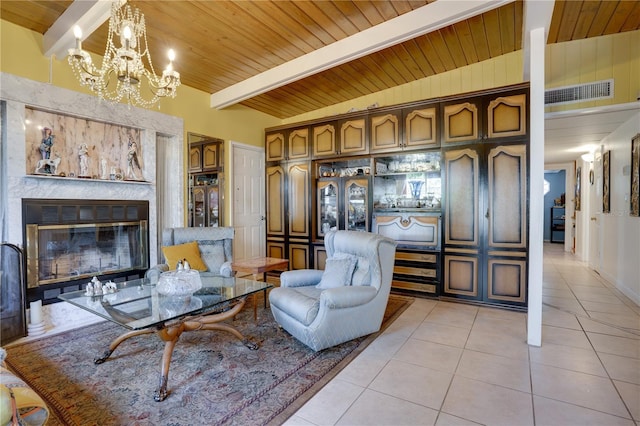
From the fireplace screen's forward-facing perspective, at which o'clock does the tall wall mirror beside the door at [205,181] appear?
The tall wall mirror beside the door is roughly at 10 o'clock from the fireplace screen.

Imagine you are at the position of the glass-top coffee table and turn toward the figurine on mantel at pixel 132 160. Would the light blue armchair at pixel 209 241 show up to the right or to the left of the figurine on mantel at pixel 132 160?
right

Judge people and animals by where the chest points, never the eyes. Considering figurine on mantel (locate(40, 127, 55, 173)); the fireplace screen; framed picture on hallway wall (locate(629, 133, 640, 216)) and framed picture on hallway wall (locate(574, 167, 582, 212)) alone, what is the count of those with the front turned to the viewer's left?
2

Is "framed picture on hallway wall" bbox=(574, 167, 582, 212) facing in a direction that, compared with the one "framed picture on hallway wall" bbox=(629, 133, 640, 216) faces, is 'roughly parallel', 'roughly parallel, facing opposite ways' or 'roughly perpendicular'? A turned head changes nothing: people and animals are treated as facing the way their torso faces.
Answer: roughly parallel

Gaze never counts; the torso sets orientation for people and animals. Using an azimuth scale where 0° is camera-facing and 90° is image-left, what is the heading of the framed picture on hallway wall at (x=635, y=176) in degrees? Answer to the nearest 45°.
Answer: approximately 90°

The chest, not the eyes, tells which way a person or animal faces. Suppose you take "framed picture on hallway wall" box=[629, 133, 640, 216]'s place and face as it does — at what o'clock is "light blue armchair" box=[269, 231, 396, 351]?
The light blue armchair is roughly at 10 o'clock from the framed picture on hallway wall.

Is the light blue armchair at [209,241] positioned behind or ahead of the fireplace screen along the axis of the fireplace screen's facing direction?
ahead

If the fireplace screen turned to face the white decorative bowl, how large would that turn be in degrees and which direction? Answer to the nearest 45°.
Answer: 0° — it already faces it

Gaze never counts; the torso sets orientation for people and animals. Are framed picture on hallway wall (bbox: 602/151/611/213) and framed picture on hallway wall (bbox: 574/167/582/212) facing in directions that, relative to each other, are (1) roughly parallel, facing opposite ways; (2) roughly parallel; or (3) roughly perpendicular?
roughly parallel

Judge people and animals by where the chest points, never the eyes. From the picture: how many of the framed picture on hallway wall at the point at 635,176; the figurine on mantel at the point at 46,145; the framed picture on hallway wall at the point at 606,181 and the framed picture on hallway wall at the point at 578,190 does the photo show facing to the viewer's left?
3

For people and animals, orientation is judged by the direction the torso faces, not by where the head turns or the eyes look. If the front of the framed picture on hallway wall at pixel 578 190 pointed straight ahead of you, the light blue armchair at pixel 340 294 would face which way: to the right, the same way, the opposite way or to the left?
to the left

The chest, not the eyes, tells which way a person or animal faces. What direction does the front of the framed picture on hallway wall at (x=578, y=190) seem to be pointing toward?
to the viewer's left

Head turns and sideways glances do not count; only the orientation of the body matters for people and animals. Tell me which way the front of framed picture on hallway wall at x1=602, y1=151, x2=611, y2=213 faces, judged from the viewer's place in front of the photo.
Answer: facing to the left of the viewer

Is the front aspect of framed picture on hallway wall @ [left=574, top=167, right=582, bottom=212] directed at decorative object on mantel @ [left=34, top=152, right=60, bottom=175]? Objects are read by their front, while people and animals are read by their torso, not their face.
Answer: no

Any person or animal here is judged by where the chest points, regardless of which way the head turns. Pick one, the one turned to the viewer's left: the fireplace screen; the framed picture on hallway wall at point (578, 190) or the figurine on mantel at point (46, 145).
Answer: the framed picture on hallway wall

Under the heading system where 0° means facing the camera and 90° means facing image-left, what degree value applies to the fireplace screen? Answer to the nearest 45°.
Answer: approximately 315°

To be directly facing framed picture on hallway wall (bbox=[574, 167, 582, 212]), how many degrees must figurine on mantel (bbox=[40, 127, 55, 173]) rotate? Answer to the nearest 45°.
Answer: approximately 45° to its left

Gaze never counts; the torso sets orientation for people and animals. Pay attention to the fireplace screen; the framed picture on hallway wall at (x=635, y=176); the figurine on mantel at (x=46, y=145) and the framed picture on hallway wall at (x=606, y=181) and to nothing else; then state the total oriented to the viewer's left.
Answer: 2

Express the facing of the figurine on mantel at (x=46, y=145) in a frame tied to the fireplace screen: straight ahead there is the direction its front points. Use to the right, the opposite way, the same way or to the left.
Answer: the same way
